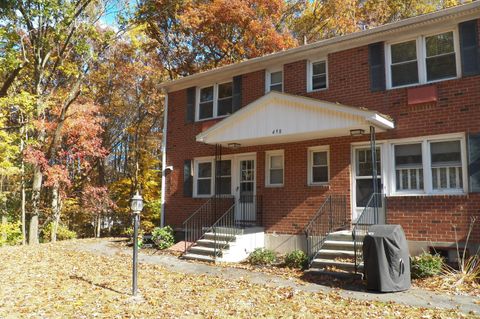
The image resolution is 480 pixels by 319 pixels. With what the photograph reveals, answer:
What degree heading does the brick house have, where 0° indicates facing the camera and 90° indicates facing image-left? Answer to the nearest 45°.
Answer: approximately 45°

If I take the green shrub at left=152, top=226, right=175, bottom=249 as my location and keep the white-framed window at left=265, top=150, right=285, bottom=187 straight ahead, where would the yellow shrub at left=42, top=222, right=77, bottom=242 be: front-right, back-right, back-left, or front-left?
back-left

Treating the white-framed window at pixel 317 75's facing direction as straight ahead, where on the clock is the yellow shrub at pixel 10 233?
The yellow shrub is roughly at 2 o'clock from the white-framed window.

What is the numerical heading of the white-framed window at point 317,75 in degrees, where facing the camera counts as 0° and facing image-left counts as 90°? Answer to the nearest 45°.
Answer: approximately 45°

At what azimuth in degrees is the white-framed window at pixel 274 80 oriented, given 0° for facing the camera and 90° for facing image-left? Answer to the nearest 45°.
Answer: approximately 45°
